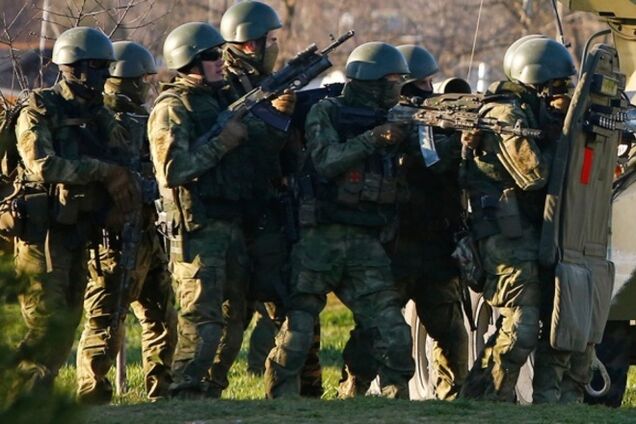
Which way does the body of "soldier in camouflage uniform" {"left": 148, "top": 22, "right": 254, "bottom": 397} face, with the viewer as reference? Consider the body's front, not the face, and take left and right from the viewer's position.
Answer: facing to the right of the viewer

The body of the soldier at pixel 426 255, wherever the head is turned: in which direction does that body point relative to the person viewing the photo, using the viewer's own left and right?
facing the viewer and to the right of the viewer

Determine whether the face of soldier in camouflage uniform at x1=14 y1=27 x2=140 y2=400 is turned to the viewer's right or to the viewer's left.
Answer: to the viewer's right

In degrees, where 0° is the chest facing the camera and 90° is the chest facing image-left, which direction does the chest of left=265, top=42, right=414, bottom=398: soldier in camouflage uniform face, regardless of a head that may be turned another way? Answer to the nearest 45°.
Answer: approximately 315°

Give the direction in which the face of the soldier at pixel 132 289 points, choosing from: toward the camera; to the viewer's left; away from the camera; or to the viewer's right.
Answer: to the viewer's right

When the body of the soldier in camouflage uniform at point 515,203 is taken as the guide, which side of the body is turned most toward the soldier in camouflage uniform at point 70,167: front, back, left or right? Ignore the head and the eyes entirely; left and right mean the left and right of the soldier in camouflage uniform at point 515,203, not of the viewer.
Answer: back

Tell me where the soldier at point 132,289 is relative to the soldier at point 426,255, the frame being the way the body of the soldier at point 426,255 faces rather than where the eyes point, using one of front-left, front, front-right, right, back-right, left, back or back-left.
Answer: back-right

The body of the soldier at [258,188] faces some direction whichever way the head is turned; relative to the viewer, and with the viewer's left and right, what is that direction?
facing to the right of the viewer

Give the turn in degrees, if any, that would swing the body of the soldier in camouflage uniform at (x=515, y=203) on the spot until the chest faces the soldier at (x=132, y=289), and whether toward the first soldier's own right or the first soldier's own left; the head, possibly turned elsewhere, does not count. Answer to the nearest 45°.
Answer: approximately 180°

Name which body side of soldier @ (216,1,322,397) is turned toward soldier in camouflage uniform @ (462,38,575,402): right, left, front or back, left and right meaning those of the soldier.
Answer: front

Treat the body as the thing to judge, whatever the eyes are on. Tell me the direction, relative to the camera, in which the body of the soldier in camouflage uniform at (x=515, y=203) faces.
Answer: to the viewer's right

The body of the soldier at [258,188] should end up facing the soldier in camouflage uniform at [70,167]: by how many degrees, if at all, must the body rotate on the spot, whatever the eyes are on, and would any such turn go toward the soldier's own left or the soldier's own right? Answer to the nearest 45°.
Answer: approximately 180°
